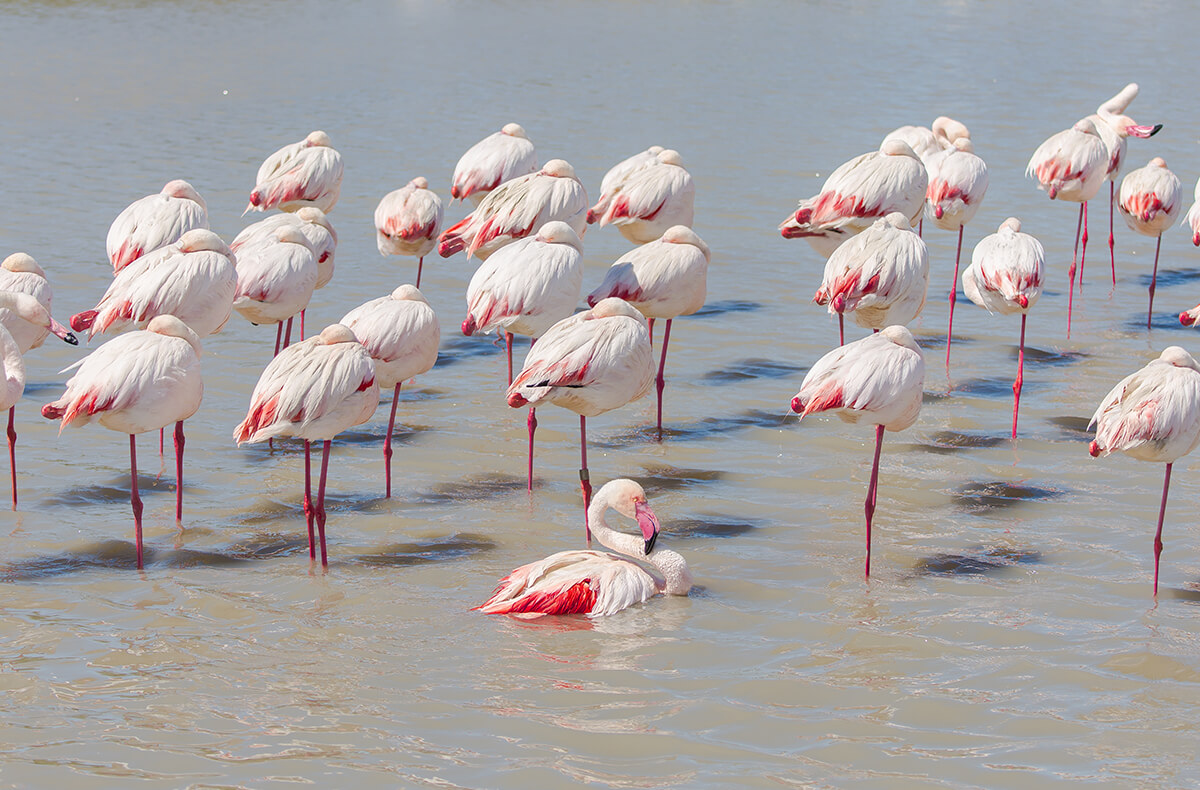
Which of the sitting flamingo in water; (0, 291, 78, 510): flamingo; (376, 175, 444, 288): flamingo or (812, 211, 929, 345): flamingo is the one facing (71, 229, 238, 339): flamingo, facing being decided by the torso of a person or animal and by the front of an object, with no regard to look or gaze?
(0, 291, 78, 510): flamingo

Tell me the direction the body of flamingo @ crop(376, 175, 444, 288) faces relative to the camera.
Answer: away from the camera

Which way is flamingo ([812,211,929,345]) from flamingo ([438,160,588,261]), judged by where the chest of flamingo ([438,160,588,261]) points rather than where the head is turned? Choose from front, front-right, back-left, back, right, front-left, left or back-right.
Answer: front-right

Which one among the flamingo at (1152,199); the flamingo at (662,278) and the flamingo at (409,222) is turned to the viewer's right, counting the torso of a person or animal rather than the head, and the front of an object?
the flamingo at (662,278)

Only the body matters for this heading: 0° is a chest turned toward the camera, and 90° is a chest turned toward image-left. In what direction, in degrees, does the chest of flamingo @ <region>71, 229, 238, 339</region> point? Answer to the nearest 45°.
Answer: approximately 270°

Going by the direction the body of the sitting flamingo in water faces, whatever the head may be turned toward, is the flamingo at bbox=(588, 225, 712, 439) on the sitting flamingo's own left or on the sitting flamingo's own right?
on the sitting flamingo's own left

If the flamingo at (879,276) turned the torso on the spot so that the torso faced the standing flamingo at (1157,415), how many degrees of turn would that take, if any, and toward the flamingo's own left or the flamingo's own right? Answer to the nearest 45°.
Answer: approximately 90° to the flamingo's own right

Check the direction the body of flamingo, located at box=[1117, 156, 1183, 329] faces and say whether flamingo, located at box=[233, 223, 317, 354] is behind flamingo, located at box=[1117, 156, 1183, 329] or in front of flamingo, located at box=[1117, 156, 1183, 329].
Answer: behind

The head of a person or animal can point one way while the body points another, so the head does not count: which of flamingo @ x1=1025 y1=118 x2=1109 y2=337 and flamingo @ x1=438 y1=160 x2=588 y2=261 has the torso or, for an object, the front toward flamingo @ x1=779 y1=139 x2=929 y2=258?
flamingo @ x1=438 y1=160 x2=588 y2=261

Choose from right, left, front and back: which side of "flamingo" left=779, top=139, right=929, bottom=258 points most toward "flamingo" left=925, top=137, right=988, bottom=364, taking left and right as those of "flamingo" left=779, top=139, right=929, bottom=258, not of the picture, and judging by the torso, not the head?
front

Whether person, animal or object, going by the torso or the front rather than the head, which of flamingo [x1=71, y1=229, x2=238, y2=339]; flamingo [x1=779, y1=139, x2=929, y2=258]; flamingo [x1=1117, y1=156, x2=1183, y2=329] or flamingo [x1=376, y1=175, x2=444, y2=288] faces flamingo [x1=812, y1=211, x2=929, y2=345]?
flamingo [x1=71, y1=229, x2=238, y2=339]

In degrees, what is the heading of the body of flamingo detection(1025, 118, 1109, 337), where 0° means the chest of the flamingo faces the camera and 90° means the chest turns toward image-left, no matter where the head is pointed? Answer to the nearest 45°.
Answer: approximately 225°

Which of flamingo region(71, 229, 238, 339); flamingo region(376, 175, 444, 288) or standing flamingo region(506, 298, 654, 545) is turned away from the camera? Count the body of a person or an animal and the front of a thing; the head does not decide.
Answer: flamingo region(376, 175, 444, 288)

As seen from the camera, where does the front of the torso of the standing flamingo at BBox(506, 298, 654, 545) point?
to the viewer's right

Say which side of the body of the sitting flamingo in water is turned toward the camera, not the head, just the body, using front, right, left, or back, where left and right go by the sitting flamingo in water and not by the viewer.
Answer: right

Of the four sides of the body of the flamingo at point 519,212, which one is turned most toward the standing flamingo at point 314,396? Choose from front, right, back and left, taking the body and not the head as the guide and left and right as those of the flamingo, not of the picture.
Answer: right

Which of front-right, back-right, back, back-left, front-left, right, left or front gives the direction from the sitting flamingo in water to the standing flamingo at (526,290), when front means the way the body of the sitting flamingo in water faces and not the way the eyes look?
left
